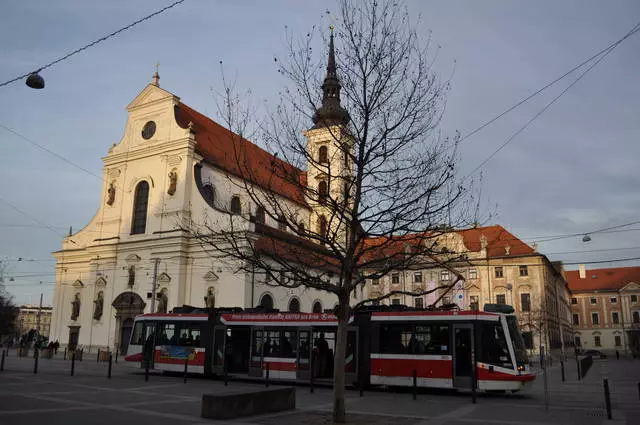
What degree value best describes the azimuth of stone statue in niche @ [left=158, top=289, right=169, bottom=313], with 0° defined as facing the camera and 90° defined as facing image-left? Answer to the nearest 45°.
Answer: approximately 45°

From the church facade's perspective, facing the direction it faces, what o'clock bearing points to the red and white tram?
The red and white tram is roughly at 10 o'clock from the church facade.

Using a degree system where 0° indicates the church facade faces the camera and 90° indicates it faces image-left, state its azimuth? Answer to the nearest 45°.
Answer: approximately 45°

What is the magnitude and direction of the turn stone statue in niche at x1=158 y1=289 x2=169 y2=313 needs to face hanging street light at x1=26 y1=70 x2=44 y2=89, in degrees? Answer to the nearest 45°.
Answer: approximately 45° to its left
